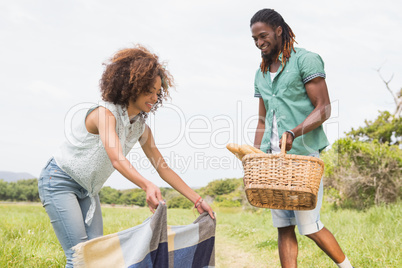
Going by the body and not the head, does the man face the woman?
yes

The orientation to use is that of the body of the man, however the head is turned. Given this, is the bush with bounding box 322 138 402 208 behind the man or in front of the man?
behind

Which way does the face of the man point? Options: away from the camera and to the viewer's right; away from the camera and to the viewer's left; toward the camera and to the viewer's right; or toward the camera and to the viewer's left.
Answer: toward the camera and to the viewer's left

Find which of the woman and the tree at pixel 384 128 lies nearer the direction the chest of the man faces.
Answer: the woman

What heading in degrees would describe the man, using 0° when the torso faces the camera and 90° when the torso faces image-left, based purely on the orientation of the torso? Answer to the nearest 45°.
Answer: approximately 45°

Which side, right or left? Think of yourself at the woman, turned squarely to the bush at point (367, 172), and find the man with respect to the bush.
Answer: right

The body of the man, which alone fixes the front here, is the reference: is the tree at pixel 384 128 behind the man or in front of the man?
behind

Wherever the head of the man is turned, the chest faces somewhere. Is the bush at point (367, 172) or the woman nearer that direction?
the woman
